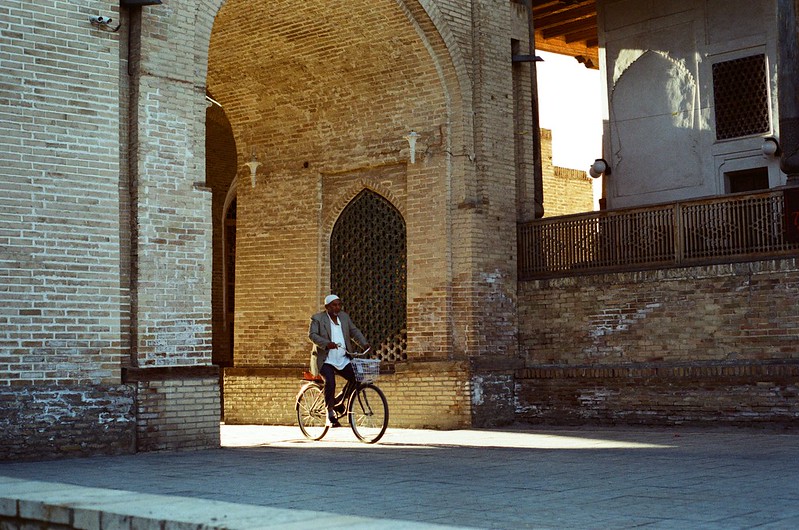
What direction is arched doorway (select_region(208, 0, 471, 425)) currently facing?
toward the camera

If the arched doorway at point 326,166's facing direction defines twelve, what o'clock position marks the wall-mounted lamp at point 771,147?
The wall-mounted lamp is roughly at 9 o'clock from the arched doorway.

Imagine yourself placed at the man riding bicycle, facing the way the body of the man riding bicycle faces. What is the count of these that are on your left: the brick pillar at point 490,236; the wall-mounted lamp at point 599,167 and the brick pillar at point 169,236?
2

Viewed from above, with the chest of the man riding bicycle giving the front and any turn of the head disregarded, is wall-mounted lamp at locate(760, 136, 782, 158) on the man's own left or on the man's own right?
on the man's own left

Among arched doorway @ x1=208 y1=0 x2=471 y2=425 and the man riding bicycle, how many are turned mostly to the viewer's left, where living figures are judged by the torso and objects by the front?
0

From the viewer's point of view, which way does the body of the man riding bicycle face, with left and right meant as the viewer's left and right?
facing the viewer and to the right of the viewer

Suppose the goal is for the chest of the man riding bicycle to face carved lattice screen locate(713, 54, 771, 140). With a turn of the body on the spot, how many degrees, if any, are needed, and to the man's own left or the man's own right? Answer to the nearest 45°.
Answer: approximately 90° to the man's own left

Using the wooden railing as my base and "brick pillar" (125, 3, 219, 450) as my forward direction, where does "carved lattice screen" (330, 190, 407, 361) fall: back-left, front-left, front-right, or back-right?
front-right

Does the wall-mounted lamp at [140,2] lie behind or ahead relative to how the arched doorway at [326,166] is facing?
ahead

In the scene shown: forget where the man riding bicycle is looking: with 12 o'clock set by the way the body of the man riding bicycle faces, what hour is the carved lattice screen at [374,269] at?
The carved lattice screen is roughly at 8 o'clock from the man riding bicycle.

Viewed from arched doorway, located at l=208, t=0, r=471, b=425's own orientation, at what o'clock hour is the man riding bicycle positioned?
The man riding bicycle is roughly at 12 o'clock from the arched doorway.

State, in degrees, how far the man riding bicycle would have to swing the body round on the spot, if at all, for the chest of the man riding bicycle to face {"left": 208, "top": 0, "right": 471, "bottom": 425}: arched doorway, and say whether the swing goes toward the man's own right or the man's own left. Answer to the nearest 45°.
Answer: approximately 135° to the man's own left

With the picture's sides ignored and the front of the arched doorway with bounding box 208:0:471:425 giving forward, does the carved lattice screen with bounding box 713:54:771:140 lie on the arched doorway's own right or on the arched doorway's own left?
on the arched doorway's own left

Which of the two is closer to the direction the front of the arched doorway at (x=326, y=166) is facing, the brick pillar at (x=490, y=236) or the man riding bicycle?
the man riding bicycle

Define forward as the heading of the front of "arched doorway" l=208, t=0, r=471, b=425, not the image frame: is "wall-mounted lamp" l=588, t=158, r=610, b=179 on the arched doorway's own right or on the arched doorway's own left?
on the arched doorway's own left
